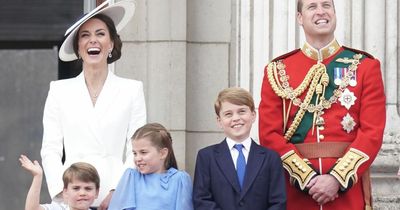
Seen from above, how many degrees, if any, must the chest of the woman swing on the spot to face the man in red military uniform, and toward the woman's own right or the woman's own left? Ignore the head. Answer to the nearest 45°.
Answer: approximately 90° to the woman's own left

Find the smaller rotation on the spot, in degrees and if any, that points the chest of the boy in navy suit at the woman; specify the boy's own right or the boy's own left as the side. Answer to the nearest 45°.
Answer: approximately 90° to the boy's own right

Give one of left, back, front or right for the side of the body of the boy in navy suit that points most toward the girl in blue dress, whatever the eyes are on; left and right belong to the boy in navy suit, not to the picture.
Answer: right

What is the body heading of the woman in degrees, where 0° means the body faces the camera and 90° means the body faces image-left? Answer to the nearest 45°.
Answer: approximately 0°

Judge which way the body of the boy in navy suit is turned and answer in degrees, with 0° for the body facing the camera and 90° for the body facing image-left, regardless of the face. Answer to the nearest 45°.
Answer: approximately 0°

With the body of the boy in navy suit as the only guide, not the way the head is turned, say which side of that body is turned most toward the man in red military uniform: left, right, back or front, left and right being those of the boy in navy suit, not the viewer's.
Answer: left
